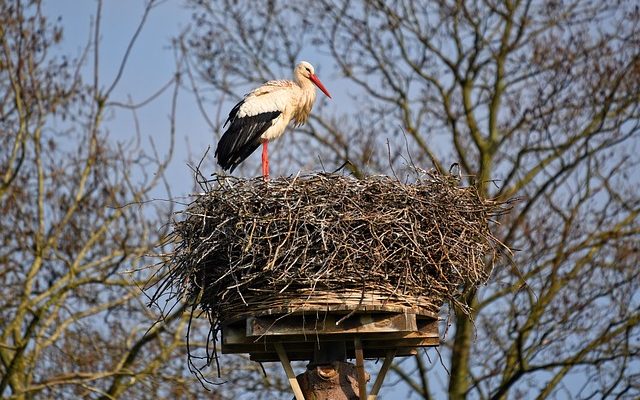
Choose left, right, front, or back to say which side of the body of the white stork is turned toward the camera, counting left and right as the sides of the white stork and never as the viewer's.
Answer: right
